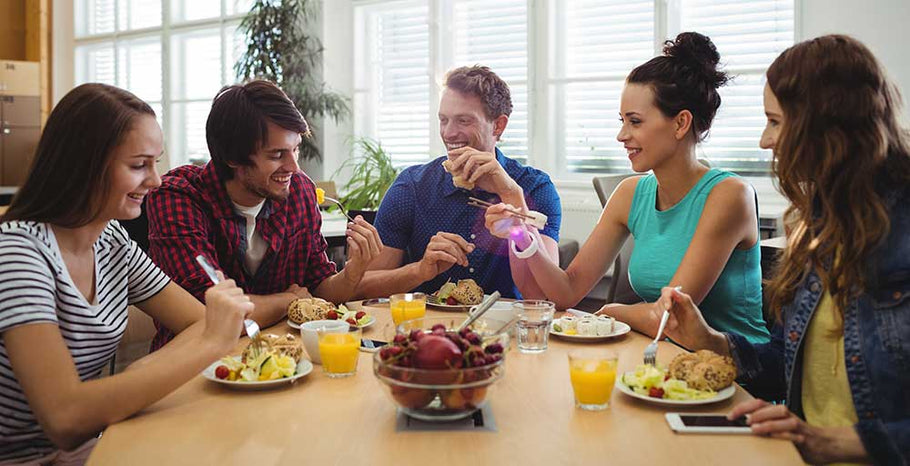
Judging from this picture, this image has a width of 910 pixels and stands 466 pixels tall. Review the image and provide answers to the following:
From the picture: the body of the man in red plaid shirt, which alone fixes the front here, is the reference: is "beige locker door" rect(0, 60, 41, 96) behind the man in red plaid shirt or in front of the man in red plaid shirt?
behind

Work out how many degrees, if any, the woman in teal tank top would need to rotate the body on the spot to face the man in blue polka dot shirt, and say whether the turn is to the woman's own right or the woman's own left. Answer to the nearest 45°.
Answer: approximately 90° to the woman's own right

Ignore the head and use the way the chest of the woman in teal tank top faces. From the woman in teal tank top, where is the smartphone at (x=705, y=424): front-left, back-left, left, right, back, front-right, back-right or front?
front-left

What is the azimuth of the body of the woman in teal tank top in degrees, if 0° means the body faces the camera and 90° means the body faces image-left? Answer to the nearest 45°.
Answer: approximately 45°

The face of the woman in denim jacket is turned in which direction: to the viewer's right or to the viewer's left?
to the viewer's left
